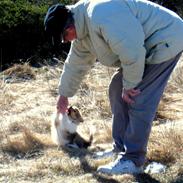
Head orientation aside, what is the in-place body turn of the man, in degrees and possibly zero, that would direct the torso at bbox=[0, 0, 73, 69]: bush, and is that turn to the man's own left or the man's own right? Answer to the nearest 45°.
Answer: approximately 90° to the man's own right

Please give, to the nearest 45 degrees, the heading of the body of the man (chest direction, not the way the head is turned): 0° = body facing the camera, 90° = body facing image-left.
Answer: approximately 90°

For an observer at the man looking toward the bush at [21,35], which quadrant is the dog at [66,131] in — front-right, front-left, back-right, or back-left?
front-left

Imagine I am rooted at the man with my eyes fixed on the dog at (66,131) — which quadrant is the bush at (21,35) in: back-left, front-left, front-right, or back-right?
front-right
